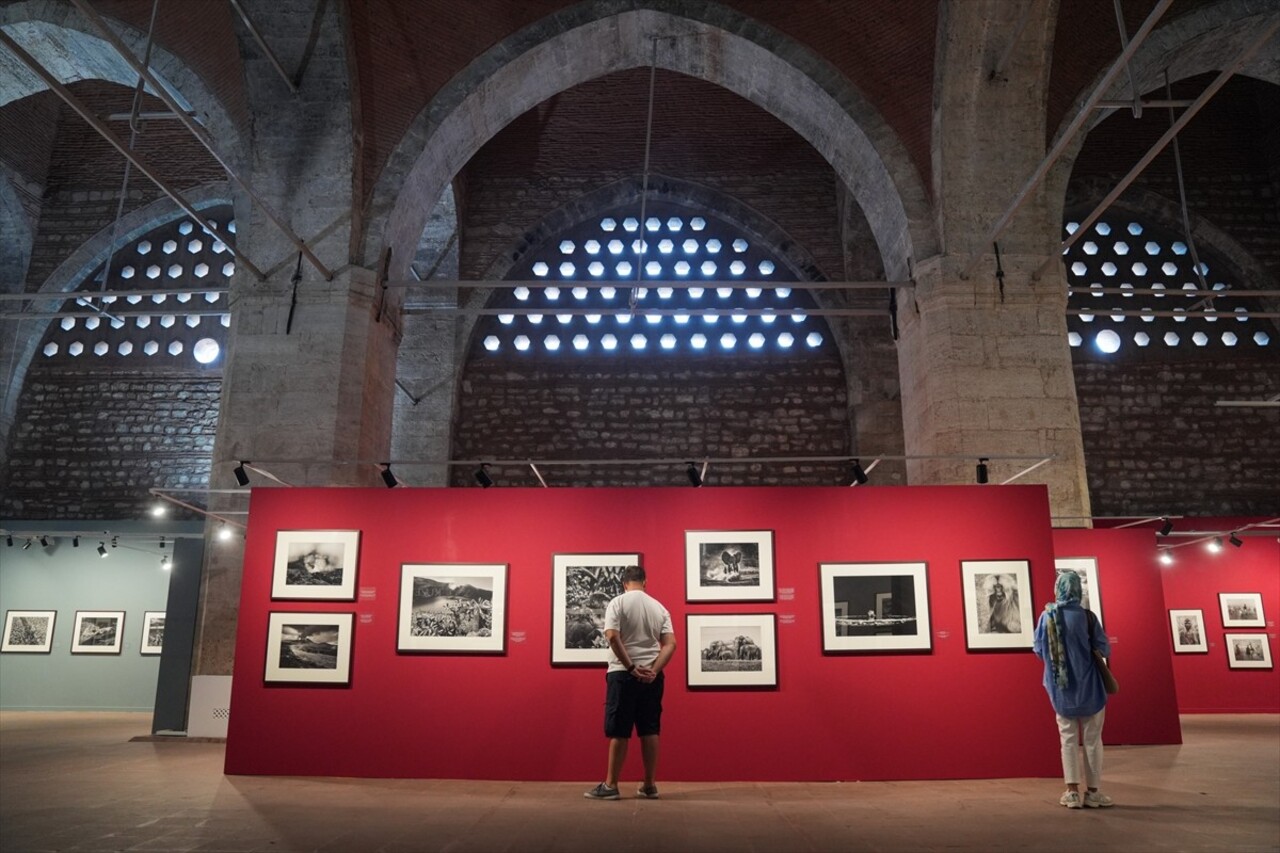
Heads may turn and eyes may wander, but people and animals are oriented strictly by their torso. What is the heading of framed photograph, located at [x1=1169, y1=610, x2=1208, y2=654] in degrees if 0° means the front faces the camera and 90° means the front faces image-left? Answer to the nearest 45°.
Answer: approximately 0°

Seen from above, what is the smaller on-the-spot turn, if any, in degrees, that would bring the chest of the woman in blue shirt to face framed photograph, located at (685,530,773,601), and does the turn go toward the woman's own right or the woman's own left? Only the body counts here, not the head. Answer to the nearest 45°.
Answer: approximately 90° to the woman's own left

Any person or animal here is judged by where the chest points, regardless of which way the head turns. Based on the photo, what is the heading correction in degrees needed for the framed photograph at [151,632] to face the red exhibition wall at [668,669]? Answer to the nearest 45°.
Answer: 0° — it already faces it

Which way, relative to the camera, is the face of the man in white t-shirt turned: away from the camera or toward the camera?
away from the camera

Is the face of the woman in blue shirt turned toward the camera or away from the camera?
away from the camera

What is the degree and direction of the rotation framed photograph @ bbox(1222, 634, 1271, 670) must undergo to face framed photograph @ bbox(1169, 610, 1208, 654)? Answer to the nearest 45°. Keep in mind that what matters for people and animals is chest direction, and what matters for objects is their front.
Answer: approximately 45° to its right

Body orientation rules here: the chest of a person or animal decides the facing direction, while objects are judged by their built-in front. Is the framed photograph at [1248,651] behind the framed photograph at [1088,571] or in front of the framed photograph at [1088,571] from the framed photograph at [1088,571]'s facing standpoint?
behind
